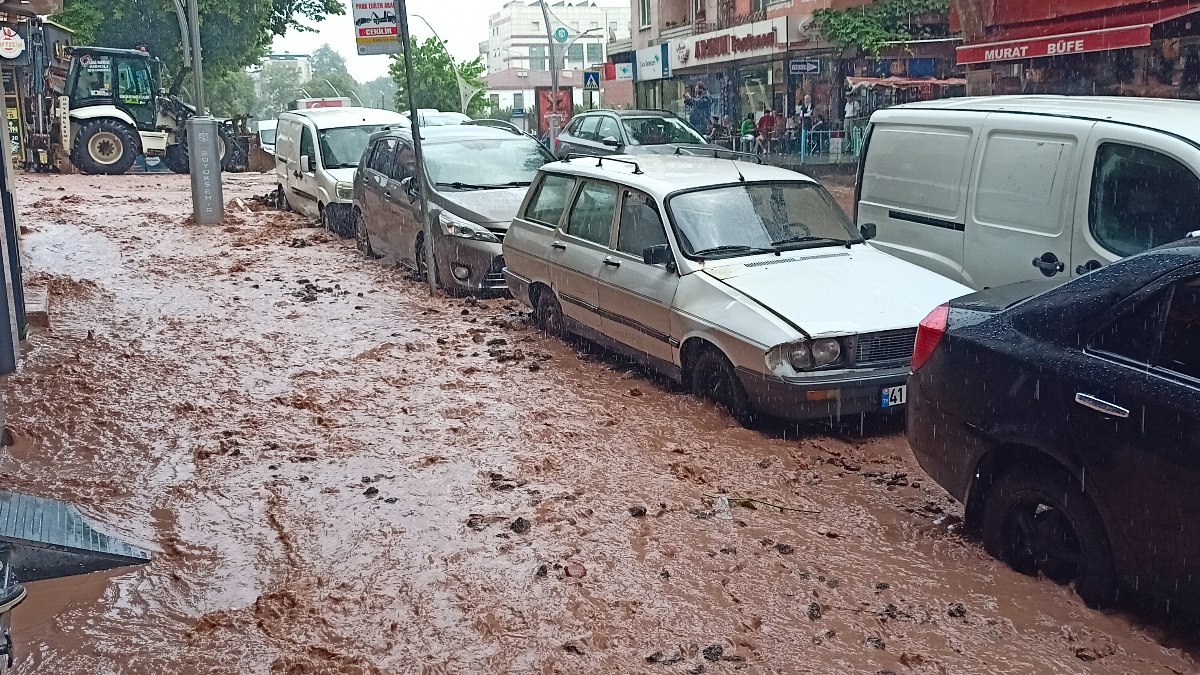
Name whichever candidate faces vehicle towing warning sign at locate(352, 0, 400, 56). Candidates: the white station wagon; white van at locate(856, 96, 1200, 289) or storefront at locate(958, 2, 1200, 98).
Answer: the storefront

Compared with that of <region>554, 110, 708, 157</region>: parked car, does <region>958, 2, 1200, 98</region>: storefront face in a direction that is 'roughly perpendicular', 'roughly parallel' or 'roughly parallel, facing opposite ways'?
roughly perpendicular

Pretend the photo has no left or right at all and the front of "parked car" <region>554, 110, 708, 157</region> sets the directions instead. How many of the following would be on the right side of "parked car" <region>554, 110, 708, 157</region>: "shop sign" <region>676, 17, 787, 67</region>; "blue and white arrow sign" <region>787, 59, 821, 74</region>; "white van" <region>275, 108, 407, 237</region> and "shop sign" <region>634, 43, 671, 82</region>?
1

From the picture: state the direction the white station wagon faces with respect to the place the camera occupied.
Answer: facing the viewer and to the right of the viewer

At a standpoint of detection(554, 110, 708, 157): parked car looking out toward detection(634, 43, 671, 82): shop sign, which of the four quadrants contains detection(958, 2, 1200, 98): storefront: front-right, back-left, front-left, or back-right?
back-right

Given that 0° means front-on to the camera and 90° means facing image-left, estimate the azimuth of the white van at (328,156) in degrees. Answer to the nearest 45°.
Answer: approximately 315°

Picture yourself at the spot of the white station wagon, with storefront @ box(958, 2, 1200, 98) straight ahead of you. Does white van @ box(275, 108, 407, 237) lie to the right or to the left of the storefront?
left

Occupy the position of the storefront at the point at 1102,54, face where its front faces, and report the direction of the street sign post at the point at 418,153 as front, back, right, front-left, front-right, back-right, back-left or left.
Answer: front

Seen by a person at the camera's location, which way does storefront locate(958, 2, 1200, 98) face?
facing the viewer and to the left of the viewer

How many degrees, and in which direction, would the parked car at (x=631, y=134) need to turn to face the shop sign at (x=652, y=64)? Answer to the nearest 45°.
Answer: approximately 135° to its left

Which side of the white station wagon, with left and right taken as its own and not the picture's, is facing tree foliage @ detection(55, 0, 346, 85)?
back

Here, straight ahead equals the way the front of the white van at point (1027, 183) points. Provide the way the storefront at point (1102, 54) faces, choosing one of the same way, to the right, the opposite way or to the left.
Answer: to the right

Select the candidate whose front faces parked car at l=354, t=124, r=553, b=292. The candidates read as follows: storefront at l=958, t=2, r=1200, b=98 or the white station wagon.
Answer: the storefront

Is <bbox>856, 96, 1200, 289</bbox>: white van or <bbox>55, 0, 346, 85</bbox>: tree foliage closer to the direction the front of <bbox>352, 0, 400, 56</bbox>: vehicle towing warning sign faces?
the white van

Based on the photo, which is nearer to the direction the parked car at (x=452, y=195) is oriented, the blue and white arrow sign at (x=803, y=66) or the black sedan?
the black sedan

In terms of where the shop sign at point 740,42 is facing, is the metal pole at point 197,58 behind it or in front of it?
in front
